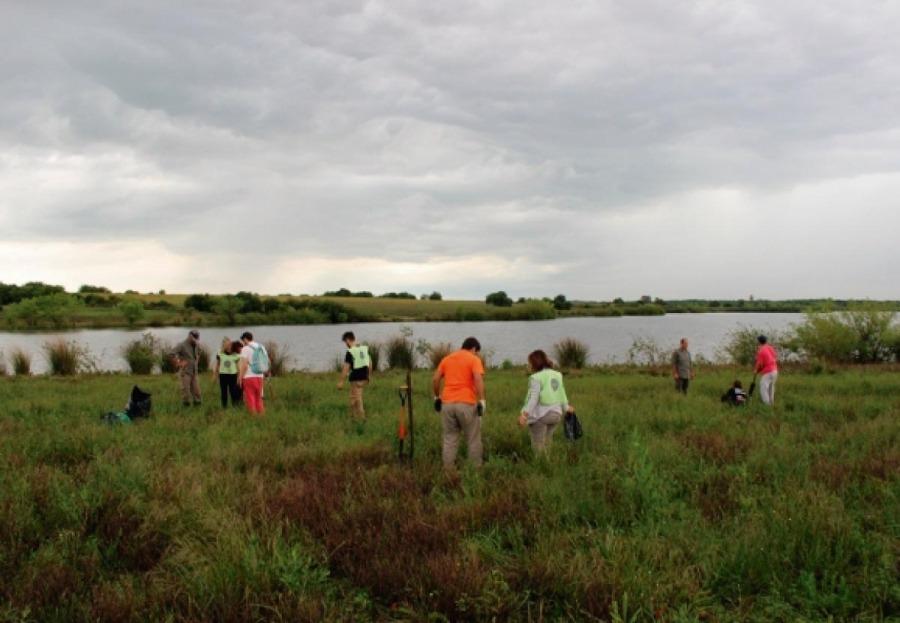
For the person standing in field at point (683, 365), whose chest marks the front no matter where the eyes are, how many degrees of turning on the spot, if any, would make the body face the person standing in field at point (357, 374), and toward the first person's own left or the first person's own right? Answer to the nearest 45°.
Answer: approximately 45° to the first person's own right

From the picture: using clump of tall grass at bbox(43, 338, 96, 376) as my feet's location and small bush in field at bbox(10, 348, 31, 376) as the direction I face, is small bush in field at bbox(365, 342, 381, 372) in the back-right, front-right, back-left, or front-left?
back-right

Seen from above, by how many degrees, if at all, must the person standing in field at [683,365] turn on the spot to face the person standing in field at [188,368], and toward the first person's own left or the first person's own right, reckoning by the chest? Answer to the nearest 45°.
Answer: approximately 45° to the first person's own right

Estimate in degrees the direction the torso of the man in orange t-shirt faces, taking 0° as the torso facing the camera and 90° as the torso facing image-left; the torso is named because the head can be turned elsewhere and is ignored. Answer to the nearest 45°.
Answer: approximately 225°

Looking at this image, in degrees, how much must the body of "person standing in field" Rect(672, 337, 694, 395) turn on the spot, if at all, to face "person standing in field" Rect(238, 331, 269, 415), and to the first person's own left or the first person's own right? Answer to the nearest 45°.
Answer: approximately 45° to the first person's own right

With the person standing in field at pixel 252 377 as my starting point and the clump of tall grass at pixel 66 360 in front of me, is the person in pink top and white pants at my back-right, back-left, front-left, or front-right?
back-right

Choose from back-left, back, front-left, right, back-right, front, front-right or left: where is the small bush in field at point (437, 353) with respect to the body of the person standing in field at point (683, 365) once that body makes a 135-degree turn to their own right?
front
